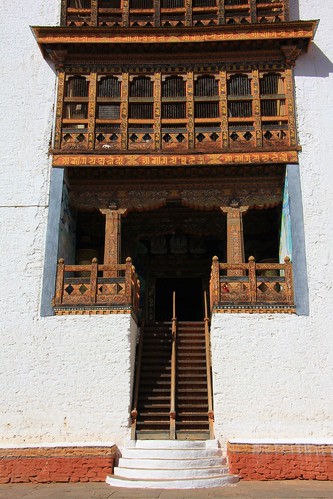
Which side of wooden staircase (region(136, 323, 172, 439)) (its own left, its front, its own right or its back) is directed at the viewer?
front

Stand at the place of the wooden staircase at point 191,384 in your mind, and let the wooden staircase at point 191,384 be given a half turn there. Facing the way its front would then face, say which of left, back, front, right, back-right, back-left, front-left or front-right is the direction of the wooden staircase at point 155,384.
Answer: left

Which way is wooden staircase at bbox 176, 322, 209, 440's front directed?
toward the camera
